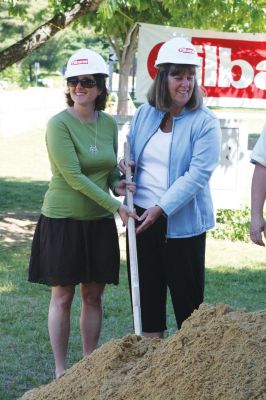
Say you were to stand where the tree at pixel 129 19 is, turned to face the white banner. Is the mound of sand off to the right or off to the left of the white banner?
right

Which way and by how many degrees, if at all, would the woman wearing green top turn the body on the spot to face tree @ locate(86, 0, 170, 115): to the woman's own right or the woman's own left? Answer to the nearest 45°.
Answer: approximately 135° to the woman's own left

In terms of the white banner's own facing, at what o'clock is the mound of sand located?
The mound of sand is roughly at 12 o'clock from the white banner.

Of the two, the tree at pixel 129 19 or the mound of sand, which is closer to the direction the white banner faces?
the mound of sand

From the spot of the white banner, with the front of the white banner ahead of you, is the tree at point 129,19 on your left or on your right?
on your right

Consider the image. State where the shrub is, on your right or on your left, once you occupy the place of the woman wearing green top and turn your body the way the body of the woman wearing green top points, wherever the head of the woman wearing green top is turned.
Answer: on your left

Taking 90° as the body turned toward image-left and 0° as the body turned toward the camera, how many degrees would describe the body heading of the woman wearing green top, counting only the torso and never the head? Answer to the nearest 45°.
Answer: approximately 315°

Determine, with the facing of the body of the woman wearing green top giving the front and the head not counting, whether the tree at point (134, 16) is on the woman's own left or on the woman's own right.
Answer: on the woman's own left

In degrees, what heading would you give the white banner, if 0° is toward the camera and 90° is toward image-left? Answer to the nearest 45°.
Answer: approximately 0°
